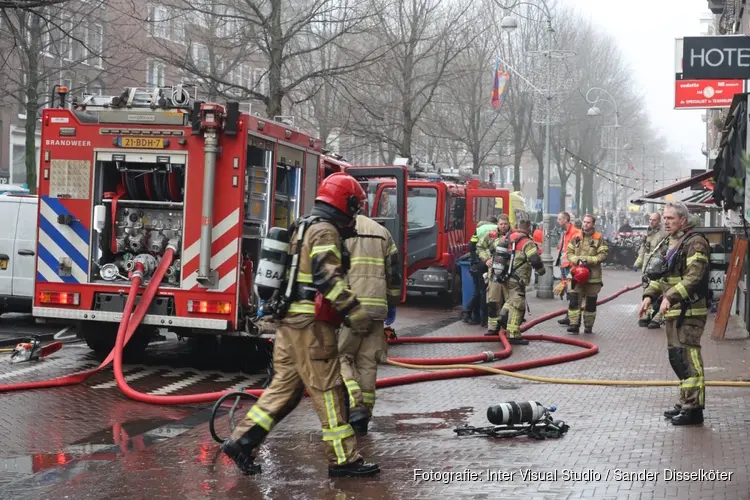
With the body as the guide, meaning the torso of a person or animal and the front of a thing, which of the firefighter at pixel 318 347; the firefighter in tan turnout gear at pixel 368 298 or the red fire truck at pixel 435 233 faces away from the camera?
the firefighter in tan turnout gear

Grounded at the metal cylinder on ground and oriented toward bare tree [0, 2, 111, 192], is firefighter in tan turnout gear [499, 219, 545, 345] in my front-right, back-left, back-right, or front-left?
front-right

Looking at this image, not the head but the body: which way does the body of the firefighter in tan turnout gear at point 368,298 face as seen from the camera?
away from the camera

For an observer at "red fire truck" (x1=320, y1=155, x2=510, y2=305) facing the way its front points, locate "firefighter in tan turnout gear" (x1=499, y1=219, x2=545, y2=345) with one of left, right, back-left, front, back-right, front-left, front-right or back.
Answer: front-left

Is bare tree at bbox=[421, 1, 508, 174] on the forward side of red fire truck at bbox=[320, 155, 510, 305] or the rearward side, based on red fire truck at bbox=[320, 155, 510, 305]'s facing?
on the rearward side

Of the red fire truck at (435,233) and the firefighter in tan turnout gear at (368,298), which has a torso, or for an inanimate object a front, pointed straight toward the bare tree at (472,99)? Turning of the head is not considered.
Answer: the firefighter in tan turnout gear

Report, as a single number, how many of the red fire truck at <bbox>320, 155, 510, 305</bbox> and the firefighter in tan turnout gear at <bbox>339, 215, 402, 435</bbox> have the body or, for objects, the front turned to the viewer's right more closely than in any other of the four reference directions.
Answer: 0

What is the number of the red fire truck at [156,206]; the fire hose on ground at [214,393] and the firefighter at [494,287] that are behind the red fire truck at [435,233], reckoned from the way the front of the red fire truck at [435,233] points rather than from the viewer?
0

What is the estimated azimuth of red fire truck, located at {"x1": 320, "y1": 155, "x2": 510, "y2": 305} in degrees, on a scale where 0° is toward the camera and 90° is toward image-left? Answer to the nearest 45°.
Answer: approximately 45°

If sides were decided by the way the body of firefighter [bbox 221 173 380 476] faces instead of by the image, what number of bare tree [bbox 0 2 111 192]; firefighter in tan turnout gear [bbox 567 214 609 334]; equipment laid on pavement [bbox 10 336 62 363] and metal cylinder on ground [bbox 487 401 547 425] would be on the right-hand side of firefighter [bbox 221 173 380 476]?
0

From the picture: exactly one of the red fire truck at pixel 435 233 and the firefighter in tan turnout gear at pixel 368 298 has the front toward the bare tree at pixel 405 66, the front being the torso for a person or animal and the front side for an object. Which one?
the firefighter in tan turnout gear

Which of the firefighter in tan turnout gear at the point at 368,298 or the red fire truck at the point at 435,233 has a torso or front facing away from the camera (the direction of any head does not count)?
the firefighter in tan turnout gear

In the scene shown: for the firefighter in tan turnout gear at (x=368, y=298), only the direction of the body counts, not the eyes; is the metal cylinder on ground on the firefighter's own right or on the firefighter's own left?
on the firefighter's own right

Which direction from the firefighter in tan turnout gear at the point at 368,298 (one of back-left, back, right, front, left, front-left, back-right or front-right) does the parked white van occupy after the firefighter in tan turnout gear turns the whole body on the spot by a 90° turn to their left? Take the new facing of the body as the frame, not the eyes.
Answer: front-right

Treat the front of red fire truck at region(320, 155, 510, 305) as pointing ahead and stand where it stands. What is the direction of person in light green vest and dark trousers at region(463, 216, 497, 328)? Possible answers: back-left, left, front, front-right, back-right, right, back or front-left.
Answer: front-left

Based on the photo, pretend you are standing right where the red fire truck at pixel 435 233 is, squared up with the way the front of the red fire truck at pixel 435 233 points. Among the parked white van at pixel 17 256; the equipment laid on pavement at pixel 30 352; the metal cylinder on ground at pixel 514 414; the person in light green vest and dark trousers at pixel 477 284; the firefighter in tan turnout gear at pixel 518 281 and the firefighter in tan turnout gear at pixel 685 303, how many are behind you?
0

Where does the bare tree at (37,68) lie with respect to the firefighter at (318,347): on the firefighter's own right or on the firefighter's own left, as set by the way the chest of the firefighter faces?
on the firefighter's own left

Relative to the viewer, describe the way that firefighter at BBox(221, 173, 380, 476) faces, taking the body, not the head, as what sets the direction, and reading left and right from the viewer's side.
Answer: facing to the right of the viewer
